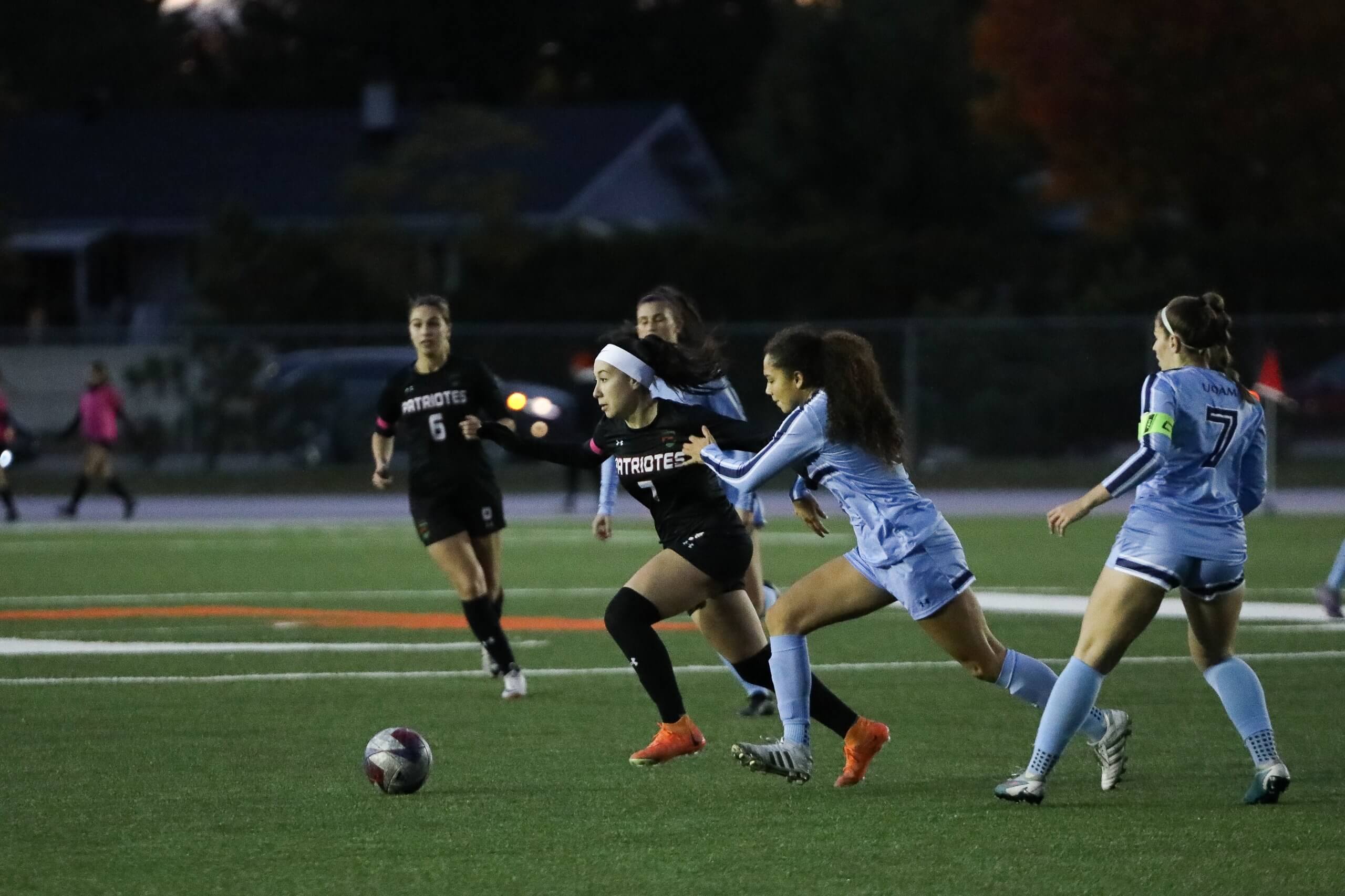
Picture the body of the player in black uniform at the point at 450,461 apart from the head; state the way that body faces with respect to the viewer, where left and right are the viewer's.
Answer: facing the viewer

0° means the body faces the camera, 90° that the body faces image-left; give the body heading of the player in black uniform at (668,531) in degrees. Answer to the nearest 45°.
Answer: approximately 45°

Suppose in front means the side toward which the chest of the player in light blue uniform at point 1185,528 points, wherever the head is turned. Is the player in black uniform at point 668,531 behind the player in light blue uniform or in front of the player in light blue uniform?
in front

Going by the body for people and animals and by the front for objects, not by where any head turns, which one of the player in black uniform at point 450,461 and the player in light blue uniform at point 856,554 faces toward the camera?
the player in black uniform

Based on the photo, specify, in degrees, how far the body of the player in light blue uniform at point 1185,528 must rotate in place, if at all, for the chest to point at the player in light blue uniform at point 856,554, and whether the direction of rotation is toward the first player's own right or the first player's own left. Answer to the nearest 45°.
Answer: approximately 45° to the first player's own left

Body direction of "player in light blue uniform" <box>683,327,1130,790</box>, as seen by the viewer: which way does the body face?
to the viewer's left

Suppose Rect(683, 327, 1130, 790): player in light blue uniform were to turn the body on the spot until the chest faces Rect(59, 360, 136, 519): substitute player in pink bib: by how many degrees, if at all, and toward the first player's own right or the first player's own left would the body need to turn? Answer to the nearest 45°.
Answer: approximately 45° to the first player's own right

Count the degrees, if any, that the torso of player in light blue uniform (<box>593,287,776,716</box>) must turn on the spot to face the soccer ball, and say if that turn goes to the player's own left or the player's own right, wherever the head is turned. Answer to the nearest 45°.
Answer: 0° — they already face it

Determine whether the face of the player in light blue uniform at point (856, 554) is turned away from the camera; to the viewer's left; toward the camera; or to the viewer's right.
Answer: to the viewer's left

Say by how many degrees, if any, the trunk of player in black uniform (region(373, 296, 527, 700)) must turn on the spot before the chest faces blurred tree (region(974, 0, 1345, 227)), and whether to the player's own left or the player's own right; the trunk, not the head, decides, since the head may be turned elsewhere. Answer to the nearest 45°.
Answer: approximately 135° to the player's own left

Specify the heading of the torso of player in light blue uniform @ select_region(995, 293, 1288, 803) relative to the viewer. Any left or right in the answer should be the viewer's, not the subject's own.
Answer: facing away from the viewer and to the left of the viewer

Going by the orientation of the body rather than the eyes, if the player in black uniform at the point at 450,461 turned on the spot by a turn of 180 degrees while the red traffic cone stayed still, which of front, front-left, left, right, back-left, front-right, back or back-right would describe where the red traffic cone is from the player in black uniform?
front-right

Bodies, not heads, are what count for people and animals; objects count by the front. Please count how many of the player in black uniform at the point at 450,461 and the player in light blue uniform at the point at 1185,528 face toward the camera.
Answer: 1

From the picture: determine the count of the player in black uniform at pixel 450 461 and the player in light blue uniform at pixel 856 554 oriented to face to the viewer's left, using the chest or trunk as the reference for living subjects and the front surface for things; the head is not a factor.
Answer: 1

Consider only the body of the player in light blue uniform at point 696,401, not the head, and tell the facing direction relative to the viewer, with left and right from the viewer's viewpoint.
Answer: facing the viewer and to the left of the viewer

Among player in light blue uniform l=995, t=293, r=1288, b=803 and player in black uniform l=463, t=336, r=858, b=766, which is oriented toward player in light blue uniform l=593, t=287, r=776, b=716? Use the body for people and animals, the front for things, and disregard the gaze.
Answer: player in light blue uniform l=995, t=293, r=1288, b=803
